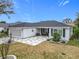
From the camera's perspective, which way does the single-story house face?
toward the camera
